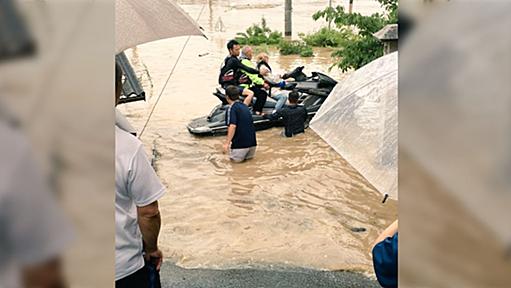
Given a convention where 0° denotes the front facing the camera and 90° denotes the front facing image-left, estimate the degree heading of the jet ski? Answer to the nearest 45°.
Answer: approximately 270°

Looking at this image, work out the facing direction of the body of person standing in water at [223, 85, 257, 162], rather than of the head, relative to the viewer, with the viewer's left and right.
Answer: facing away from the viewer and to the left of the viewer

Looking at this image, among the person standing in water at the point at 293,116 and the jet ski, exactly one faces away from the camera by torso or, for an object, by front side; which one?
the person standing in water

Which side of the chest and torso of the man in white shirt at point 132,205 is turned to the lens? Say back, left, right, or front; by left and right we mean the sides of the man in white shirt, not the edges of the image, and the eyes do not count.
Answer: back

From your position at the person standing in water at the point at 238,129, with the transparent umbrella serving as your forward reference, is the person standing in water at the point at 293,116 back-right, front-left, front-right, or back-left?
back-left

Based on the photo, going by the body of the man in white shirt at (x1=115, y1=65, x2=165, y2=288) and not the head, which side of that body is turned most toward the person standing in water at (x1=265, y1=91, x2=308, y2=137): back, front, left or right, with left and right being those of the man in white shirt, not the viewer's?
front

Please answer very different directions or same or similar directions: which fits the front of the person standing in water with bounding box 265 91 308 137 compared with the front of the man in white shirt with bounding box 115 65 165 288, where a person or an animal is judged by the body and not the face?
same or similar directions

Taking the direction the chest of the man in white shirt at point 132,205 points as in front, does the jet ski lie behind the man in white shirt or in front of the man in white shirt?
in front
